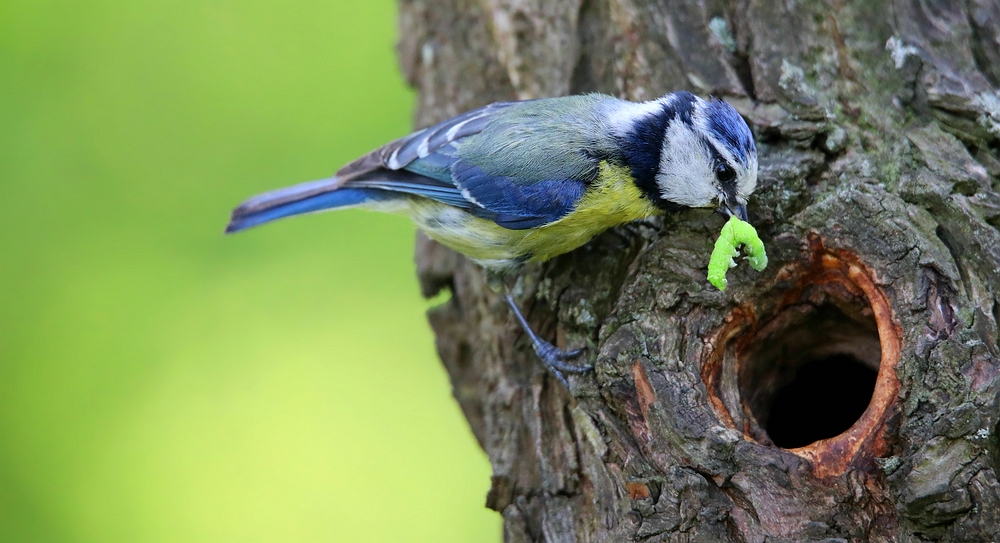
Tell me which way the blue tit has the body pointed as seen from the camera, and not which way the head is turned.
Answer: to the viewer's right
